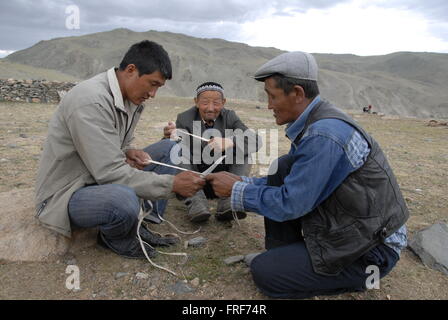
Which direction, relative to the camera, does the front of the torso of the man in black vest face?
to the viewer's left

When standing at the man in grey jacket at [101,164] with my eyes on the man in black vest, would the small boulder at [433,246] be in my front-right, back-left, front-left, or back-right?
front-left

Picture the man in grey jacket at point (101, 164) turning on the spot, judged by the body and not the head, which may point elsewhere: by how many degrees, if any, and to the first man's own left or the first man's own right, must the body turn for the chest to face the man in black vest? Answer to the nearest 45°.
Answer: approximately 45° to the first man's own right

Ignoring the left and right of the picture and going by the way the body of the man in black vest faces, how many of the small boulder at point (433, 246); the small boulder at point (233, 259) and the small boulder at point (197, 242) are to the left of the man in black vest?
0

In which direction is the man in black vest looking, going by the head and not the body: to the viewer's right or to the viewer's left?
to the viewer's left

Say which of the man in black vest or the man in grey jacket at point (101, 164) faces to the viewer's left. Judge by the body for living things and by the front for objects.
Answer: the man in black vest

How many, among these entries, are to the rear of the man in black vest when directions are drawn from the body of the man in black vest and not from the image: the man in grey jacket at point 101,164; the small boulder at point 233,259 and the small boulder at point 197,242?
0

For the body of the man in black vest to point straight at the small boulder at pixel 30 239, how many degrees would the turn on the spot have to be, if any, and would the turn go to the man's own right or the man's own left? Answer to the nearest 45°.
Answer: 0° — they already face it

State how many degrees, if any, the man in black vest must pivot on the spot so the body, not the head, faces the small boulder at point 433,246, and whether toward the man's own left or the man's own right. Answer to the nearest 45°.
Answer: approximately 135° to the man's own right

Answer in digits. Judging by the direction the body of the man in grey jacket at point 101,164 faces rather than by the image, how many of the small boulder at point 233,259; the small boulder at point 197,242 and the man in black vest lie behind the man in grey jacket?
0

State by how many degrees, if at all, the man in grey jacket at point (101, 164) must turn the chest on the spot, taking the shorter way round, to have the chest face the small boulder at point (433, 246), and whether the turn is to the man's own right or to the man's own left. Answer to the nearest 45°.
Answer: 0° — they already face it

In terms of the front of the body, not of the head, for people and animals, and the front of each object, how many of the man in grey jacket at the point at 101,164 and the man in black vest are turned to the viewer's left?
1

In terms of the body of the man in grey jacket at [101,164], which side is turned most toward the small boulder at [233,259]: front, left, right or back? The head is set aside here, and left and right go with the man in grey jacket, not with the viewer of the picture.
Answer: front

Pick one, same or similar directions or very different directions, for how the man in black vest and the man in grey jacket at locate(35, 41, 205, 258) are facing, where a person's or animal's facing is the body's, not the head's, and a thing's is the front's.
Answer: very different directions

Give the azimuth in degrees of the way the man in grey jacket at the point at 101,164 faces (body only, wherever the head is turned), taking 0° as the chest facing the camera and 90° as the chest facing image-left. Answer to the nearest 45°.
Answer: approximately 270°

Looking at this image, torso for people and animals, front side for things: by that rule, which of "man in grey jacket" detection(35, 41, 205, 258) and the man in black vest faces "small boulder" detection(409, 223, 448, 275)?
the man in grey jacket

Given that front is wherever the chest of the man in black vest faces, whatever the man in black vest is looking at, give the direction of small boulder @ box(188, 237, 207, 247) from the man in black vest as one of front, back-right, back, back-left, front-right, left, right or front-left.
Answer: front-right
